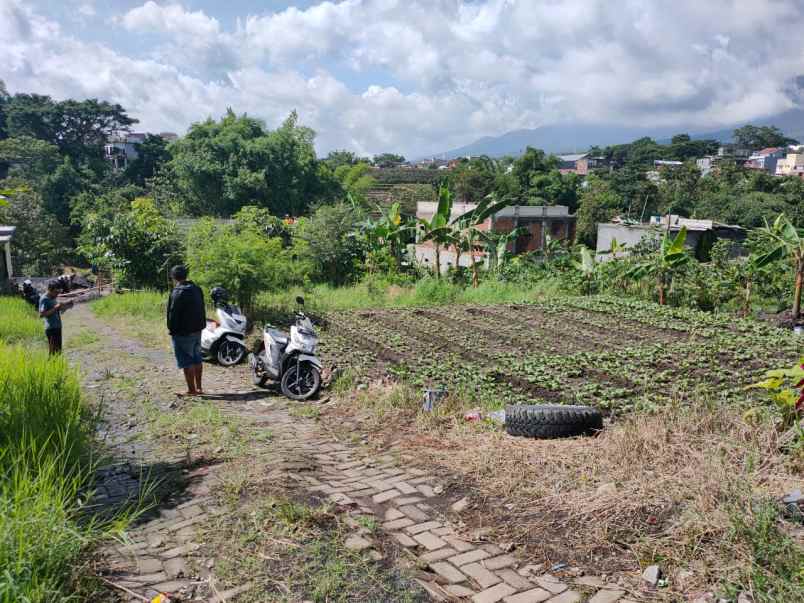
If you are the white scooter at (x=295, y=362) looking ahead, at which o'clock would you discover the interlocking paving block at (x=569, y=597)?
The interlocking paving block is roughly at 1 o'clock from the white scooter.

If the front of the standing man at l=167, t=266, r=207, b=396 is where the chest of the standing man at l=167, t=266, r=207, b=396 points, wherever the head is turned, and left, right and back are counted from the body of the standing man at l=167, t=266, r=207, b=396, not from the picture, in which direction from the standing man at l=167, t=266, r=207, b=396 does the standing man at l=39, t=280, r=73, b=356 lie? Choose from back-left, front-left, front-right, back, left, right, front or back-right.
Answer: front

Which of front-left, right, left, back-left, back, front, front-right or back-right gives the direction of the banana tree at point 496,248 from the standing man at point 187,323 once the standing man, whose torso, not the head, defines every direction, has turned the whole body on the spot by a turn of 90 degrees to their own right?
front

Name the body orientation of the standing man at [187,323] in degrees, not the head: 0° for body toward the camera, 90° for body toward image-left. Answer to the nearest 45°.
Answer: approximately 135°

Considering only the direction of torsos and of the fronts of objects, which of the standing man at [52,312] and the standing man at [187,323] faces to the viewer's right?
the standing man at [52,312]

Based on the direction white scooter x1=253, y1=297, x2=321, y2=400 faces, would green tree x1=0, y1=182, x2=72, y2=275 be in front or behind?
behind

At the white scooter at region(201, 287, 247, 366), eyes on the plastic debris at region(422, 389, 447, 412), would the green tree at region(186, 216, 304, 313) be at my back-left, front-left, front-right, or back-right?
back-left

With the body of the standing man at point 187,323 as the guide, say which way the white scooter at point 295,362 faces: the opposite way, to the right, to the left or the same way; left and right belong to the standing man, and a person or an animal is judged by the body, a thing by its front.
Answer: the opposite way

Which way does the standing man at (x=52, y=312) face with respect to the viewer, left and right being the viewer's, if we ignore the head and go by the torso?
facing to the right of the viewer

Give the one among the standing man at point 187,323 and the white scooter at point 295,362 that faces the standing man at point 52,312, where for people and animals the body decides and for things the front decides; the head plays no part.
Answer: the standing man at point 187,323

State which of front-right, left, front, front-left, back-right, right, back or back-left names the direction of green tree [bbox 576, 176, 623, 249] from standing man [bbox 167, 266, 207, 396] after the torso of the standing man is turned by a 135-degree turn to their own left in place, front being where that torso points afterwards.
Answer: back-left

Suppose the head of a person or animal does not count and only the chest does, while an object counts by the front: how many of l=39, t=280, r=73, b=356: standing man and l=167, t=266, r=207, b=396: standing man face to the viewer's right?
1

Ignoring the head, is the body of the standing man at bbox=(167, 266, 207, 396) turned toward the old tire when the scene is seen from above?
no

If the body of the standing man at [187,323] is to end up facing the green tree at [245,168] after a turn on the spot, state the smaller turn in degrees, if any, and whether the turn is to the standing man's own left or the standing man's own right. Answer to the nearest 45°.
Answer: approximately 45° to the standing man's own right
